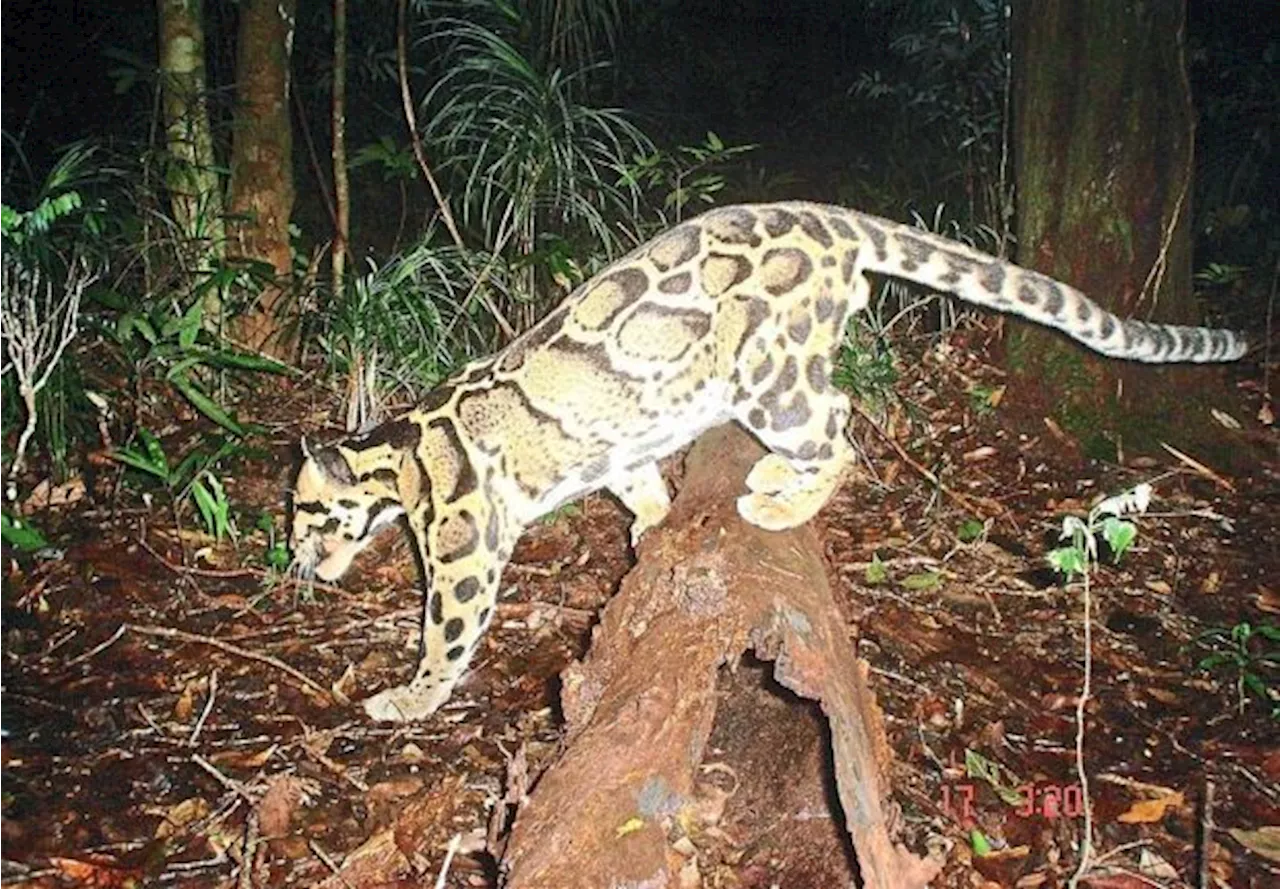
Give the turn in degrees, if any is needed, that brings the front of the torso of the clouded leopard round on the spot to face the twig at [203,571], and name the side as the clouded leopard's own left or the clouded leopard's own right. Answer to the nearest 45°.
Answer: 0° — it already faces it

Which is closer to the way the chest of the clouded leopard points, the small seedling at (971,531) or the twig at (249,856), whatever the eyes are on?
the twig

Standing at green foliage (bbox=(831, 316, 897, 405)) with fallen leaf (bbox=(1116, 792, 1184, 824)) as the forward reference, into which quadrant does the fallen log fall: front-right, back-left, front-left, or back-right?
front-right

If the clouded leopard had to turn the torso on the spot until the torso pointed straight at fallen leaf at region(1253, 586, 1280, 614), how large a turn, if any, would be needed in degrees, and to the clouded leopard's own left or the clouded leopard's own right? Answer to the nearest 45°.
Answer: approximately 180°

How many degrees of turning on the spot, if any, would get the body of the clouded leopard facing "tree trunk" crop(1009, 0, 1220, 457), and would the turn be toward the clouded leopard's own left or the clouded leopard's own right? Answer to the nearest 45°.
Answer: approximately 135° to the clouded leopard's own right

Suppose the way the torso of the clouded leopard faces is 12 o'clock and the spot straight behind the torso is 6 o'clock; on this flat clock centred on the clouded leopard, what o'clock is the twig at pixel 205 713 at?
The twig is roughly at 11 o'clock from the clouded leopard.

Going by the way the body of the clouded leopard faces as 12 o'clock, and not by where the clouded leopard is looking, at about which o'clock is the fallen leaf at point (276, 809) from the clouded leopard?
The fallen leaf is roughly at 10 o'clock from the clouded leopard.

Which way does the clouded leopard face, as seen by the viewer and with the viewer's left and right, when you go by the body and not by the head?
facing to the left of the viewer

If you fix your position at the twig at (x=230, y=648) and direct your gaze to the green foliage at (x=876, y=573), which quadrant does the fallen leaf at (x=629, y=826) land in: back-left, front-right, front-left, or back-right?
front-right

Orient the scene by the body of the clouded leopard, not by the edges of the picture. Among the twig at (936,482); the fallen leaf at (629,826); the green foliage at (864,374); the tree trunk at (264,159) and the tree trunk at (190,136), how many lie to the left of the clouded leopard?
1

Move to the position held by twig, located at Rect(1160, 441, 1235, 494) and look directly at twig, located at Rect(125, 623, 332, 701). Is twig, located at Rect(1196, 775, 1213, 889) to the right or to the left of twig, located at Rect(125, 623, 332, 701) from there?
left

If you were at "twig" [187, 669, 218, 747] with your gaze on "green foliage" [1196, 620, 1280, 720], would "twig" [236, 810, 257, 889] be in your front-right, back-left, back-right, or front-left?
front-right

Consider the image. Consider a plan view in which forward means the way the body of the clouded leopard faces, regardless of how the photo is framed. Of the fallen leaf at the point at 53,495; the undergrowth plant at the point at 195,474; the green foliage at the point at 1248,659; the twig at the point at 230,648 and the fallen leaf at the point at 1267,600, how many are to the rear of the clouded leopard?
2

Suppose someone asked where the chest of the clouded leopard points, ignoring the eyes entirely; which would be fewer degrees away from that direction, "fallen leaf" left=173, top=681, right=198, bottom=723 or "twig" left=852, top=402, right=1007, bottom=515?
the fallen leaf

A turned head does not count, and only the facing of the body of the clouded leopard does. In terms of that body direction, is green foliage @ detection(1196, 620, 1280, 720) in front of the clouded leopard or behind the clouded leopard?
behind

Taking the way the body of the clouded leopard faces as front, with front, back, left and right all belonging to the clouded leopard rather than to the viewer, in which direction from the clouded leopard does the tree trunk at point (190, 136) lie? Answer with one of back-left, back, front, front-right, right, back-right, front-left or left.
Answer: front-right
